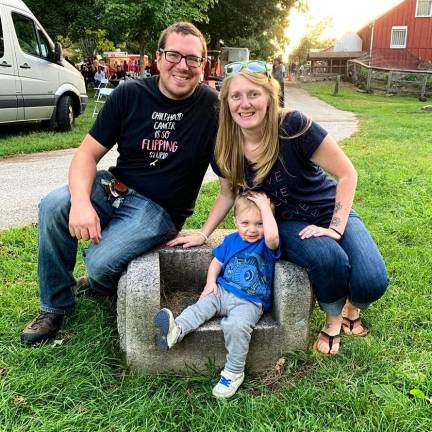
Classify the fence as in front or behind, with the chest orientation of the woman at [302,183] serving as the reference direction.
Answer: behind

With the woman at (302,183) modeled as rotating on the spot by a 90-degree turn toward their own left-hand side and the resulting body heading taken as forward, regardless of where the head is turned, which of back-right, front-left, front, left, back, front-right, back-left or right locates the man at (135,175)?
back

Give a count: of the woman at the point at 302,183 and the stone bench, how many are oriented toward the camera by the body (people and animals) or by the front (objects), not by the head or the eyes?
2

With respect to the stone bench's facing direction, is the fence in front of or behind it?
behind

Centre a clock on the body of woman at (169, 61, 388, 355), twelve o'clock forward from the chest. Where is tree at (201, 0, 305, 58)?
The tree is roughly at 6 o'clock from the woman.

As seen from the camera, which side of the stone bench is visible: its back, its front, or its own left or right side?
front

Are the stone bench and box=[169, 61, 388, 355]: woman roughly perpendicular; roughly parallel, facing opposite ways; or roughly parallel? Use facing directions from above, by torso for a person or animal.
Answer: roughly parallel

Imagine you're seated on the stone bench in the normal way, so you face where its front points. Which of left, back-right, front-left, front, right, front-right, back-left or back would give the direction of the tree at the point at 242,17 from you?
back

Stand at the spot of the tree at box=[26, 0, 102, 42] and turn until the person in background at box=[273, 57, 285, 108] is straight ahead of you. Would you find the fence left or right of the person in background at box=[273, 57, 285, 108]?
left

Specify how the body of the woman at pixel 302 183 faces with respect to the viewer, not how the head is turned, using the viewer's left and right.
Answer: facing the viewer
